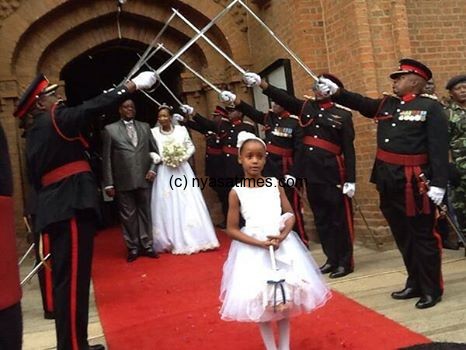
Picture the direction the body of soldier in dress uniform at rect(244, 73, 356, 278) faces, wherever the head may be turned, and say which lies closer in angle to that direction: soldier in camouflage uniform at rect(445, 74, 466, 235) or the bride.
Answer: the bride

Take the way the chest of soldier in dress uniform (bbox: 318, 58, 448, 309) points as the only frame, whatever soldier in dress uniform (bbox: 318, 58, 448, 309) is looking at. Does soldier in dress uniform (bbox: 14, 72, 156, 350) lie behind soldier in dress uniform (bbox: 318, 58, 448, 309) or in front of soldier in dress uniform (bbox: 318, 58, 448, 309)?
in front

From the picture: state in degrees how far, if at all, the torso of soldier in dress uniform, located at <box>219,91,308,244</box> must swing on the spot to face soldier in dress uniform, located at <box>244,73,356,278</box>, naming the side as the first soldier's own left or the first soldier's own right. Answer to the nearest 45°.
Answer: approximately 90° to the first soldier's own left

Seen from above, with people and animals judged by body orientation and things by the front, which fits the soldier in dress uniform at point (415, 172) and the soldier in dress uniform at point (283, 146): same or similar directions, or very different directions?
same or similar directions

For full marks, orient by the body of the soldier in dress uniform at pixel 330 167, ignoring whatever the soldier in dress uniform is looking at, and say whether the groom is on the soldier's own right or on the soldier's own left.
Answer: on the soldier's own right

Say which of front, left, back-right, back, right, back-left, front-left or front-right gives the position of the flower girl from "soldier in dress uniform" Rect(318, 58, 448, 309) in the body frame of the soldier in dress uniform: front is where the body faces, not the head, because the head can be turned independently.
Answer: front

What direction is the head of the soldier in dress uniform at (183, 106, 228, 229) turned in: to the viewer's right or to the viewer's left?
to the viewer's left

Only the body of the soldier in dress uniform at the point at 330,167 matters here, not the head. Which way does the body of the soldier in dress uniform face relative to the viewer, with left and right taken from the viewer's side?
facing the viewer and to the left of the viewer

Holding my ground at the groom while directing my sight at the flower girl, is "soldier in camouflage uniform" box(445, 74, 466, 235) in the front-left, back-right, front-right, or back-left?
front-left

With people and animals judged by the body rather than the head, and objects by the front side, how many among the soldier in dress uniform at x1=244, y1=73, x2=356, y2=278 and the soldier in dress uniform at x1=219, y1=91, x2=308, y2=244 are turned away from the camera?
0

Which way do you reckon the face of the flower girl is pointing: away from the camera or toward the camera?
toward the camera

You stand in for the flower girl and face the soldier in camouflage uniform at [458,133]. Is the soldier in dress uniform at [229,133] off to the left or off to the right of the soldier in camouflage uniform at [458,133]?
left
